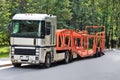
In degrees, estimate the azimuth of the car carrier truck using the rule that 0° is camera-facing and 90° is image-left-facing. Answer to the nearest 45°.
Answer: approximately 45°
